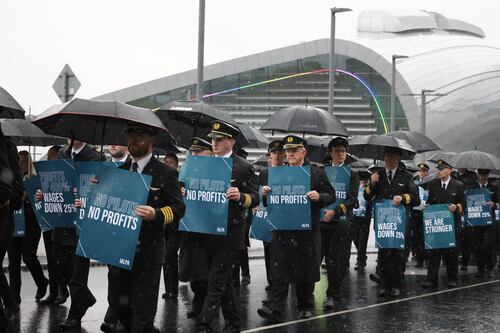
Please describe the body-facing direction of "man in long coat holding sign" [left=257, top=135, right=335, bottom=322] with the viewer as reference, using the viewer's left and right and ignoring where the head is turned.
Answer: facing the viewer and to the left of the viewer

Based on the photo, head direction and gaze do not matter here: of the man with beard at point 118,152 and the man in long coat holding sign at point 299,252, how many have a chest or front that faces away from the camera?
0

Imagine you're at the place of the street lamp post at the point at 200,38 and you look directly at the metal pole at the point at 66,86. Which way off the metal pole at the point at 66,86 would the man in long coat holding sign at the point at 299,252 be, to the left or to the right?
left

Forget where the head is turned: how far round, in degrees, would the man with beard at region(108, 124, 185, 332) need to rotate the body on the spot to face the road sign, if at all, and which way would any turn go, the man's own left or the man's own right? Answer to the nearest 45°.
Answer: approximately 135° to the man's own right

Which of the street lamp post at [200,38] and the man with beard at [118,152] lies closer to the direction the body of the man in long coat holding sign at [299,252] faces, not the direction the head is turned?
the man with beard

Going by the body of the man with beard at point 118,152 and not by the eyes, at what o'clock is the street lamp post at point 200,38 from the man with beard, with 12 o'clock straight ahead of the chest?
The street lamp post is roughly at 5 o'clock from the man with beard.

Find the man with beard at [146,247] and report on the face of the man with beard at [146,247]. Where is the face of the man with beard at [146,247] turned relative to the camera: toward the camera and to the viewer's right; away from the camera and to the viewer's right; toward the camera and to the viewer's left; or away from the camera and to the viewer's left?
toward the camera and to the viewer's left
